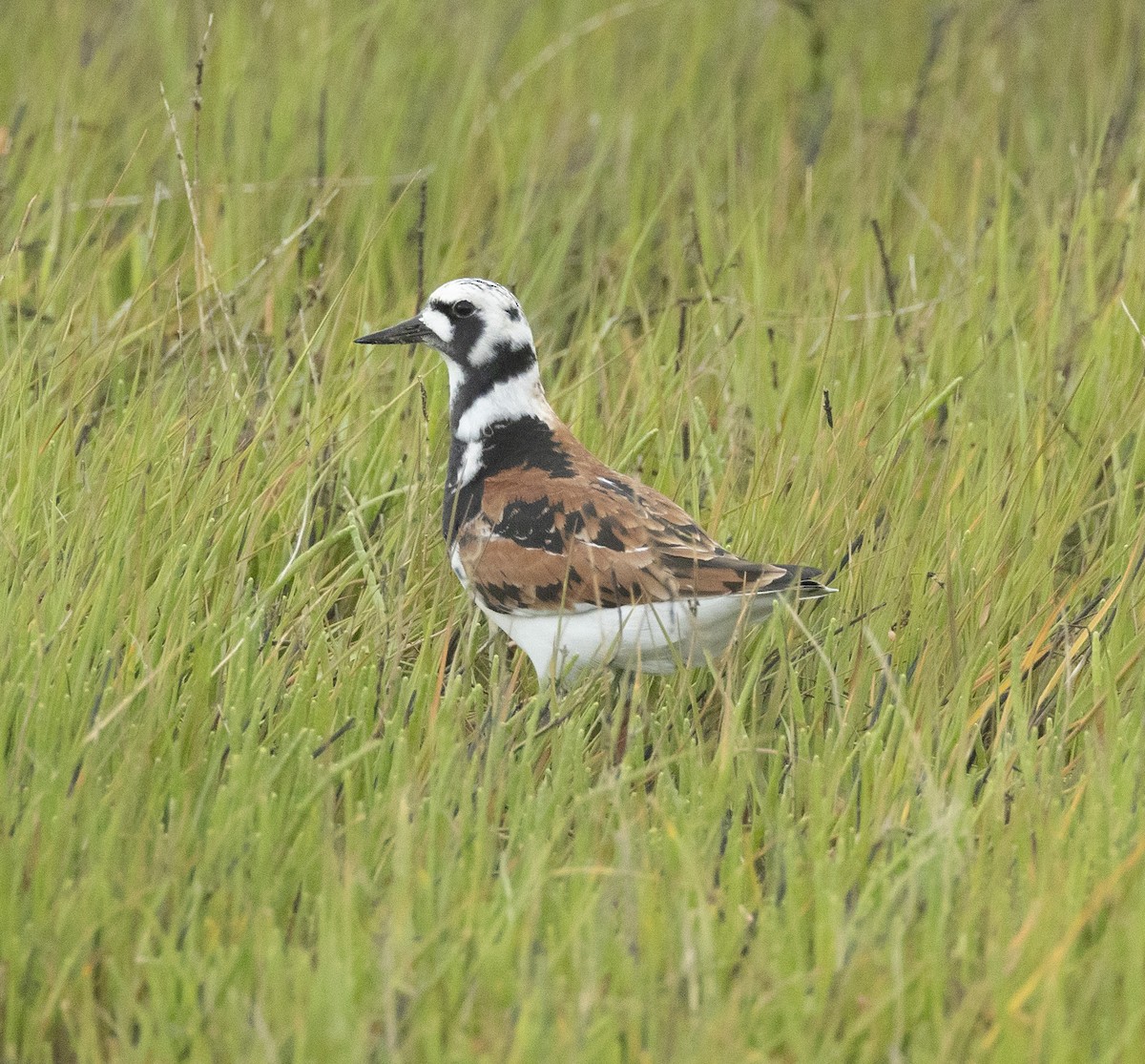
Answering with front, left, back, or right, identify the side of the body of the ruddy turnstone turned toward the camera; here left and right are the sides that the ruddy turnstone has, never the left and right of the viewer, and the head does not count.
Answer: left
